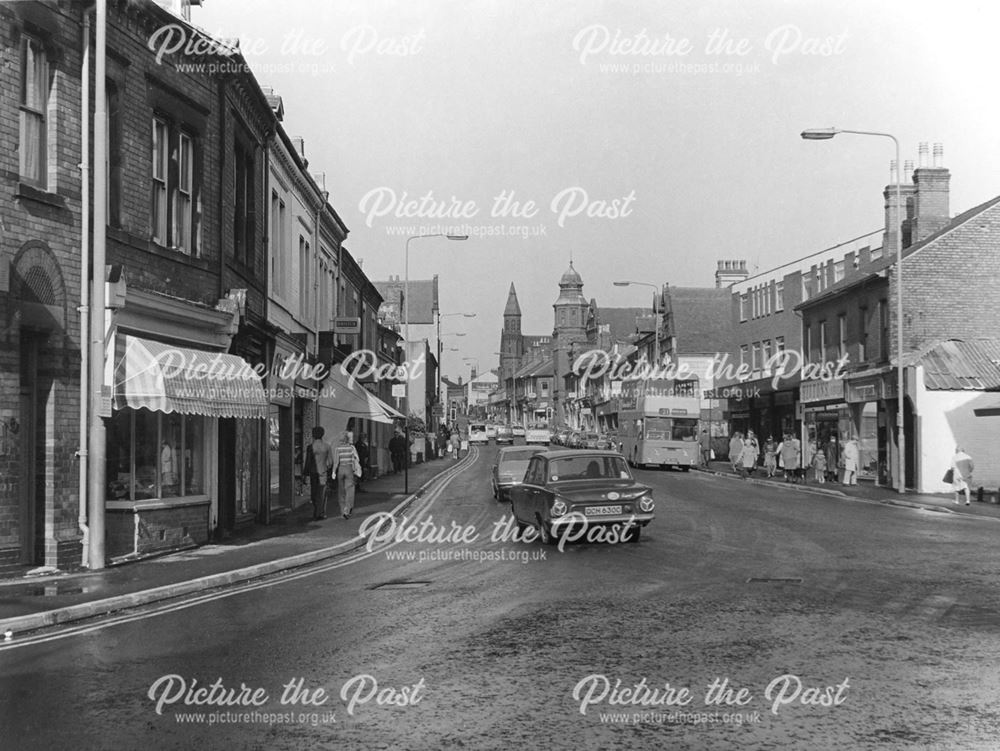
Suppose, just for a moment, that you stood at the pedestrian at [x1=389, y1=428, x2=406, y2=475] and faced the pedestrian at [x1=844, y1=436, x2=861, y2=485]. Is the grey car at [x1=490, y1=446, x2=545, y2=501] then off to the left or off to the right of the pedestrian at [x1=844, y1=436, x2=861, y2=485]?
right

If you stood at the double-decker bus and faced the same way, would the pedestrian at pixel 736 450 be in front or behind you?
in front

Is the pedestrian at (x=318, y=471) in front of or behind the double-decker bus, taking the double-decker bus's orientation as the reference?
in front

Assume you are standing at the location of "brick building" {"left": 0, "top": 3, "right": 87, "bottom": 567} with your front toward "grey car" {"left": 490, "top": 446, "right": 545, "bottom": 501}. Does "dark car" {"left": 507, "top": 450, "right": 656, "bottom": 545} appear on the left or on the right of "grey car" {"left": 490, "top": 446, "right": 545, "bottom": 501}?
right

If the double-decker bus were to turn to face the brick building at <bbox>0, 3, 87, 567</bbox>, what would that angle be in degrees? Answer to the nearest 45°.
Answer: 0° — it already faces it

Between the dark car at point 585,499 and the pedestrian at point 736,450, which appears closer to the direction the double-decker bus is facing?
the dark car

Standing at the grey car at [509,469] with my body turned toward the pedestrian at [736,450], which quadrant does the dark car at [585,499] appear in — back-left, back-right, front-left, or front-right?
back-right

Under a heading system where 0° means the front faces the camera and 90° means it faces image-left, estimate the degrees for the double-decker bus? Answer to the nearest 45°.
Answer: approximately 0°

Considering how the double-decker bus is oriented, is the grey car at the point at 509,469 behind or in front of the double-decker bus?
in front

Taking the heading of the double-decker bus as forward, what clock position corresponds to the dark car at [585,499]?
The dark car is roughly at 12 o'clock from the double-decker bus.
